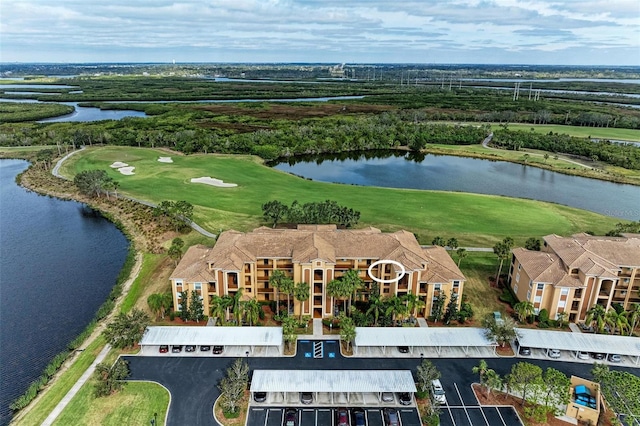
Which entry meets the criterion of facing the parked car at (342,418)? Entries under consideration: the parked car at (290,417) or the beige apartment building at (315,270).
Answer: the beige apartment building

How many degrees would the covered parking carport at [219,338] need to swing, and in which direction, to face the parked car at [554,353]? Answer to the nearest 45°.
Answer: approximately 90° to its left

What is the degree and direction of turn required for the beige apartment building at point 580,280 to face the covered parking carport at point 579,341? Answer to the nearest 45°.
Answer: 0° — it already faces it

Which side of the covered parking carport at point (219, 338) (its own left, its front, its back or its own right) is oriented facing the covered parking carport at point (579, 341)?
left

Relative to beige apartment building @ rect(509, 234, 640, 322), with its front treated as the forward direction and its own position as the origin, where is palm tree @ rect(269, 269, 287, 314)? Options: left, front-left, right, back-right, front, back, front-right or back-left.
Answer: front-right
